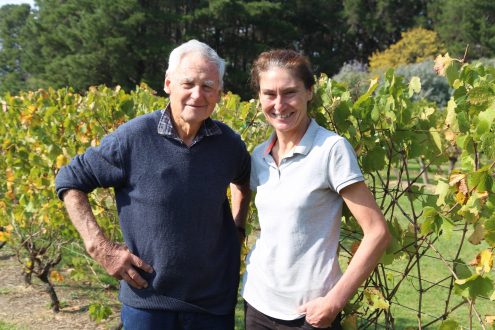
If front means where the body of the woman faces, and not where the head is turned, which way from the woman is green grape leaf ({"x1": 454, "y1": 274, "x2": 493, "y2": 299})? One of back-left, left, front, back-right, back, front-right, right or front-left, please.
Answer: back-left

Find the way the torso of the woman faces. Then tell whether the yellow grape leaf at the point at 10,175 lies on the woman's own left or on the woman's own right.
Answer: on the woman's own right

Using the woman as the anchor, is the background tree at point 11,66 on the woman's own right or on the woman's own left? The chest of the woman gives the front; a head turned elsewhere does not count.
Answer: on the woman's own right

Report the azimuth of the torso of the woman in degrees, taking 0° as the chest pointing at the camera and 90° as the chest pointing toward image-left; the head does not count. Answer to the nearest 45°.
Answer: approximately 45°

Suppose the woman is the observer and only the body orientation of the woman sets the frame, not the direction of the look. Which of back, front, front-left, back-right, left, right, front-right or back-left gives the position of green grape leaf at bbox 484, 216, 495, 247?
back-left

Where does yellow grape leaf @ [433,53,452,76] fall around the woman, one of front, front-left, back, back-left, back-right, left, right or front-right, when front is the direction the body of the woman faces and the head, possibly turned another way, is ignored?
back

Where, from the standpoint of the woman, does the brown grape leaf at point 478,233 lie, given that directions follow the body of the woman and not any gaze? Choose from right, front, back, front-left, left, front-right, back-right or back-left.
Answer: back-left
